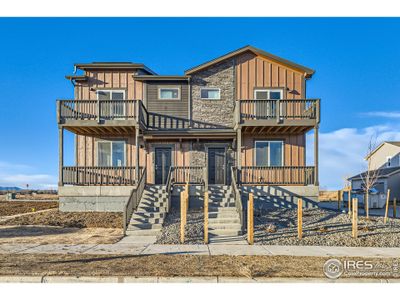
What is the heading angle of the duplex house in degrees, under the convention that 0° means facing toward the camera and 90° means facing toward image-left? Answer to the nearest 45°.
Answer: approximately 0°
